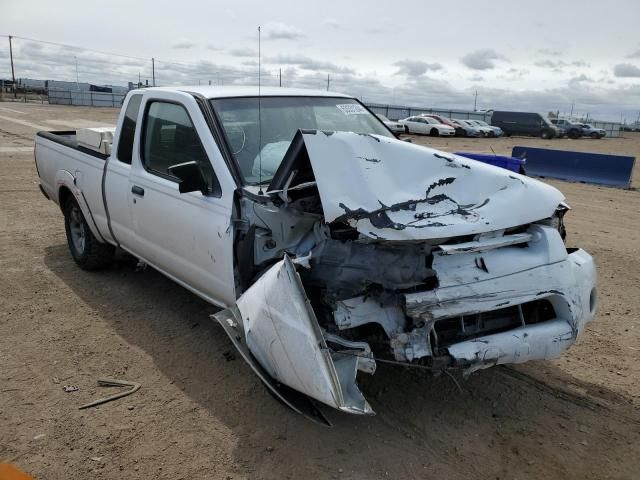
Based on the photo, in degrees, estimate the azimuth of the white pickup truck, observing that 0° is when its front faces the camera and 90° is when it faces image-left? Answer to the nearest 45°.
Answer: approximately 315°

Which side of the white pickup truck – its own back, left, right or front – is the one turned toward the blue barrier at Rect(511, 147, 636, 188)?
left

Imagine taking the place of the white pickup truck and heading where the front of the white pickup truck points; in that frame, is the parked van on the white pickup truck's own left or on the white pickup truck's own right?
on the white pickup truck's own left

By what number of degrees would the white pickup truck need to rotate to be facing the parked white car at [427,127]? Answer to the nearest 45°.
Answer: approximately 135° to its left

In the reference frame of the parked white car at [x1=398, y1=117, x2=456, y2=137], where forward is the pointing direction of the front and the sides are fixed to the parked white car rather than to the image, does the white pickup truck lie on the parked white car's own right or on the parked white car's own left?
on the parked white car's own right

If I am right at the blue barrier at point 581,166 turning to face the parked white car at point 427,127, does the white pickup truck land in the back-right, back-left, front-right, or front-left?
back-left
